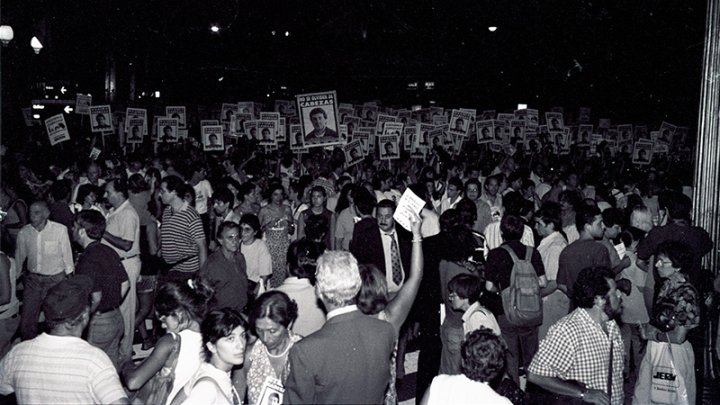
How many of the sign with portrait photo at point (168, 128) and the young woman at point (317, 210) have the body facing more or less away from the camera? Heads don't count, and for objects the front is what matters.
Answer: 0

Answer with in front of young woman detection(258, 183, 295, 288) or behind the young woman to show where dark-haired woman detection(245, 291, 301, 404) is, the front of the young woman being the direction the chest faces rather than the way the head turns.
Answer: in front

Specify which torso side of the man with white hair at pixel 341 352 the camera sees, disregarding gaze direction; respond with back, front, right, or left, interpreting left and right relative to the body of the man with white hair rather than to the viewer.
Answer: back

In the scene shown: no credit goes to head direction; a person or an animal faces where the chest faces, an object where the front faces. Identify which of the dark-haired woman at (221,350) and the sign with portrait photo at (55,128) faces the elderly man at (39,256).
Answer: the sign with portrait photo

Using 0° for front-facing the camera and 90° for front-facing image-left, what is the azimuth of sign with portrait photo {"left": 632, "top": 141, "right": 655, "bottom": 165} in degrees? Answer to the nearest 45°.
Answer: approximately 0°

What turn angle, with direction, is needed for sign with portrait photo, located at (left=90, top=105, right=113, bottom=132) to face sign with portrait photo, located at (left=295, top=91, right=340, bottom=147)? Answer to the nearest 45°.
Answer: approximately 45° to its left

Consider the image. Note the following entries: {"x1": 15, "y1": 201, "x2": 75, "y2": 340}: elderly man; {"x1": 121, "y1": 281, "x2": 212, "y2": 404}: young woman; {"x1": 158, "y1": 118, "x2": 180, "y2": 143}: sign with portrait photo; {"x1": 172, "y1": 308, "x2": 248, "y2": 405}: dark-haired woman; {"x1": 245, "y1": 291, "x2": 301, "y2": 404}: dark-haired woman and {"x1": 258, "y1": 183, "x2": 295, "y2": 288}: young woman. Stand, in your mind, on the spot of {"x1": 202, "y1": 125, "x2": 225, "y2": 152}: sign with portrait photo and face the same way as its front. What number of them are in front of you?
5
